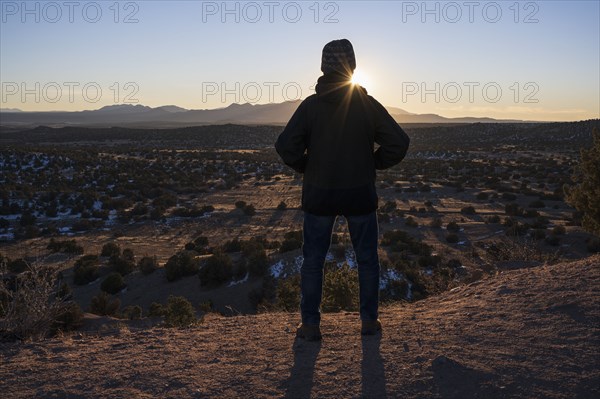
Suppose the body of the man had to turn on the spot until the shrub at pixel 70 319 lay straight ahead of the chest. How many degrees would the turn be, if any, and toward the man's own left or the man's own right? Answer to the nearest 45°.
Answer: approximately 45° to the man's own left

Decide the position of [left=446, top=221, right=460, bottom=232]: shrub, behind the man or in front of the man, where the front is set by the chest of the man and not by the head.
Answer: in front

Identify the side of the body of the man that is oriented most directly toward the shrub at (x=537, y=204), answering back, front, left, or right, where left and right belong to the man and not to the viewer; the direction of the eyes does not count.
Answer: front

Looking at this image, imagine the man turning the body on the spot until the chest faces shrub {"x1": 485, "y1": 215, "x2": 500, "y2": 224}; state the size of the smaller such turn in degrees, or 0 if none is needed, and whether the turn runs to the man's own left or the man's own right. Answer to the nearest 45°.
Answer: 0° — they already face it

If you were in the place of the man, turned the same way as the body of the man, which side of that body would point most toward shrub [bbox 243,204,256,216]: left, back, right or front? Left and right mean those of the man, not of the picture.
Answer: front

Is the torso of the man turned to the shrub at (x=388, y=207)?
yes

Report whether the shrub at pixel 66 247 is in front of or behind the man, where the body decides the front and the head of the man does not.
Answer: in front

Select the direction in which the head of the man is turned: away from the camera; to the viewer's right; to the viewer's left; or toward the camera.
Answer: away from the camera

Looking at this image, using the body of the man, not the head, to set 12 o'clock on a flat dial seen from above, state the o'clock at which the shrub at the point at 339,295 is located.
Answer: The shrub is roughly at 12 o'clock from the man.

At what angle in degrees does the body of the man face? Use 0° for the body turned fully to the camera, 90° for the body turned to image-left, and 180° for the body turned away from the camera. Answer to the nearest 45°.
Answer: approximately 180°
